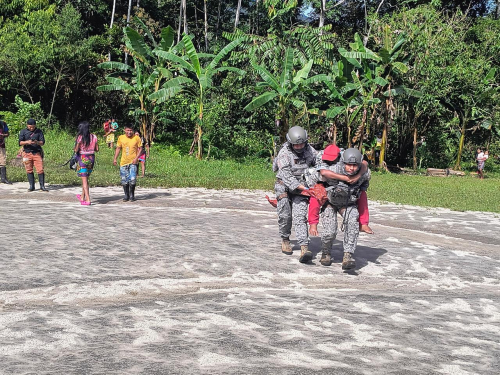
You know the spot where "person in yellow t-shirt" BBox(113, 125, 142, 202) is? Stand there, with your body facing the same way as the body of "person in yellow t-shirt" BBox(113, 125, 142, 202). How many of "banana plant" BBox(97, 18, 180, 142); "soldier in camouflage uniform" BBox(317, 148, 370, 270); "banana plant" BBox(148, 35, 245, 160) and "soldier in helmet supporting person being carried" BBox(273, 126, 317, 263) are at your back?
2

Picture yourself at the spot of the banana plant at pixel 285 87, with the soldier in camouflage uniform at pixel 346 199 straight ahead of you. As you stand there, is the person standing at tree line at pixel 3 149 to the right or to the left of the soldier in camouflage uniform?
right

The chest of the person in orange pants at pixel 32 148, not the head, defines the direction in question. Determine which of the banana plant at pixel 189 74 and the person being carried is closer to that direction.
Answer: the person being carried

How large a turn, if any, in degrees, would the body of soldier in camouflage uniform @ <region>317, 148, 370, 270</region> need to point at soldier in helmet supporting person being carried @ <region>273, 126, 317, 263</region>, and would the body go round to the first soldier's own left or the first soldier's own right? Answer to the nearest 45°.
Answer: approximately 135° to the first soldier's own right

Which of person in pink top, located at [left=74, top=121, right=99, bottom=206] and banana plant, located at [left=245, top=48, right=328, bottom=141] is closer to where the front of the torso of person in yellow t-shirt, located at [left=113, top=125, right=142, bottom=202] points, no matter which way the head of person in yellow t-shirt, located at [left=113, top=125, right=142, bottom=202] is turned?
the person in pink top

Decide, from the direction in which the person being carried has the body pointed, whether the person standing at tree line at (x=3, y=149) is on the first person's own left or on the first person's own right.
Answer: on the first person's own right

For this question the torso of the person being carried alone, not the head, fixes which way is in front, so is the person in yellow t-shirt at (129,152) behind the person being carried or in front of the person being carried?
behind

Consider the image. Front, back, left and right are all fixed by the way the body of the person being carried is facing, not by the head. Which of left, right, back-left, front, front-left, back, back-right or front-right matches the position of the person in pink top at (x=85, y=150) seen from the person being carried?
back-right

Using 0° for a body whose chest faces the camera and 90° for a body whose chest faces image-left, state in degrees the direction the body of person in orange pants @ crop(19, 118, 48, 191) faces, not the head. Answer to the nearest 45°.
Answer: approximately 0°

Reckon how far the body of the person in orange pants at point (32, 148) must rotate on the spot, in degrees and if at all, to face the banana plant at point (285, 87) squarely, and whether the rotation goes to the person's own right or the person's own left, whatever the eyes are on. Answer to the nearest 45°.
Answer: approximately 135° to the person's own left

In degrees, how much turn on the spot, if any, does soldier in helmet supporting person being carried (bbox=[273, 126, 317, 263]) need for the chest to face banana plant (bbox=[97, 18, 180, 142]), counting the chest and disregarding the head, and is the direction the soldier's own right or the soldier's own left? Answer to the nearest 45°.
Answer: approximately 135° to the soldier's own right

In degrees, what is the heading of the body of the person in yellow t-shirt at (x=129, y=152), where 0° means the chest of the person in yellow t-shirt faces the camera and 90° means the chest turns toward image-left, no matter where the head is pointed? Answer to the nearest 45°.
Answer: approximately 0°

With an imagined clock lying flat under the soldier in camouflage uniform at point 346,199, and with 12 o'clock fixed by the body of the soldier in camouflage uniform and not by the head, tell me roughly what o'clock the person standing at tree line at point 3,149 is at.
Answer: The person standing at tree line is roughly at 4 o'clock from the soldier in camouflage uniform.

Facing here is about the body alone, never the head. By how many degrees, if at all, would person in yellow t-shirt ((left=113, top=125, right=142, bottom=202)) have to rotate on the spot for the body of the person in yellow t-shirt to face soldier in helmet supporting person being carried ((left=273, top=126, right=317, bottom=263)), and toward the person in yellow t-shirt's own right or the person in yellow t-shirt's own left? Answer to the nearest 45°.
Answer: approximately 45° to the person in yellow t-shirt's own left
